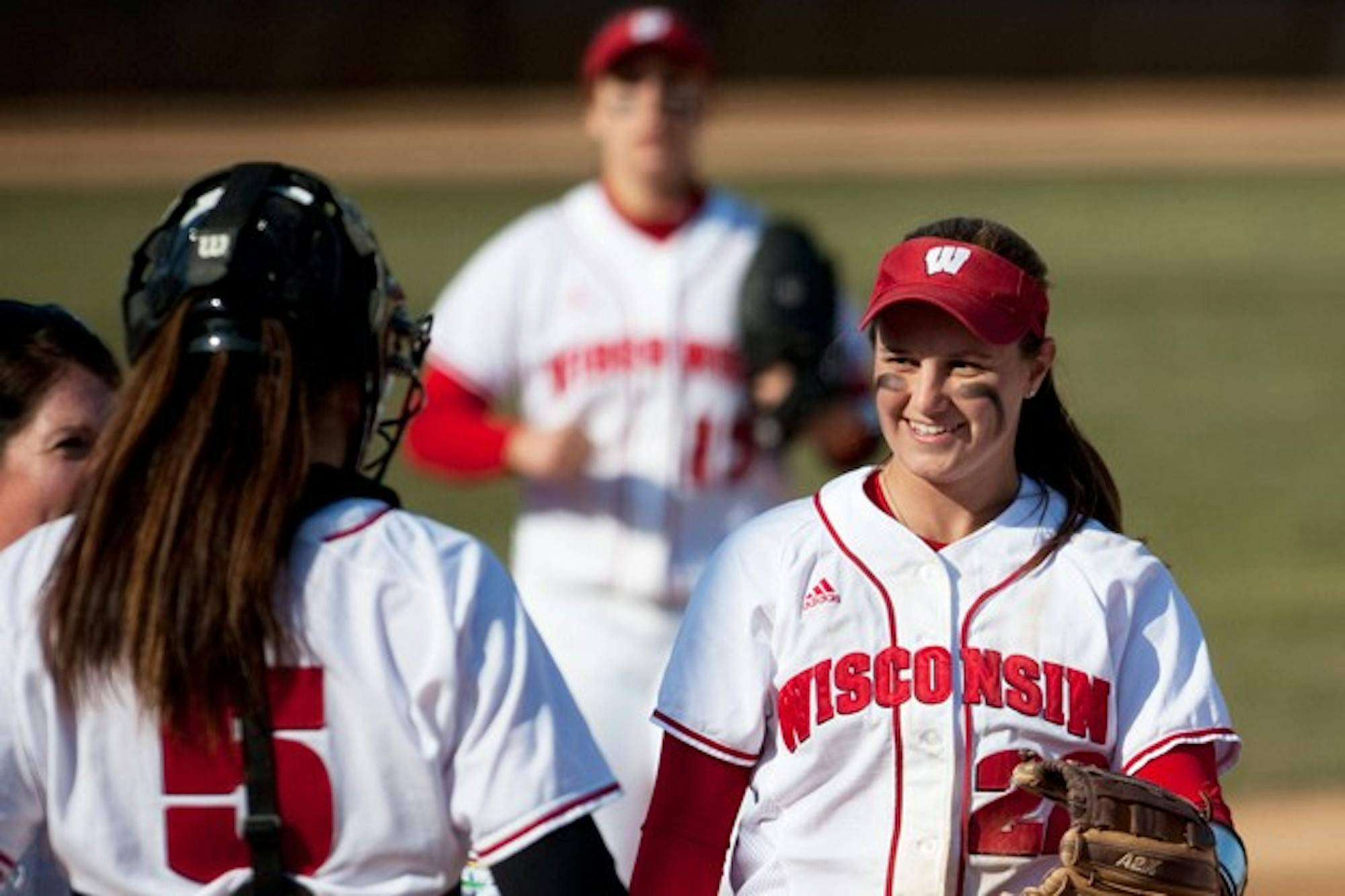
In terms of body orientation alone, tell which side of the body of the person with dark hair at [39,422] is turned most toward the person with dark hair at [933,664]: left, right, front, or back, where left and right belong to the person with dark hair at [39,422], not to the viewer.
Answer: front

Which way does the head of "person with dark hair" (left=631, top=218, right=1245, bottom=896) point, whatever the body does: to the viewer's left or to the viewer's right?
to the viewer's left

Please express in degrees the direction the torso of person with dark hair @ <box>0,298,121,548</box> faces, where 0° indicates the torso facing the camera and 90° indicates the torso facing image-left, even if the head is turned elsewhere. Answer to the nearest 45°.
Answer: approximately 315°

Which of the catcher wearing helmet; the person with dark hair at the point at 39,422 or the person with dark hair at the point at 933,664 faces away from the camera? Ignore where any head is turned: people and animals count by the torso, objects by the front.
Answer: the catcher wearing helmet

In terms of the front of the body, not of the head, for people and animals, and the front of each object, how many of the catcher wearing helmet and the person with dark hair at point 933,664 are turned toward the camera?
1

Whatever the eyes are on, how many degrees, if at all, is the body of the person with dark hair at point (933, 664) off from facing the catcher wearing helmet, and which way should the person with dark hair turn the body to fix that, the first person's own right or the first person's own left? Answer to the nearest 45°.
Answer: approximately 45° to the first person's own right

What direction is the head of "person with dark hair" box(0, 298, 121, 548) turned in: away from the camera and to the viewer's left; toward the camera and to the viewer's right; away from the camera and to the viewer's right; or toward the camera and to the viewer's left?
toward the camera and to the viewer's right

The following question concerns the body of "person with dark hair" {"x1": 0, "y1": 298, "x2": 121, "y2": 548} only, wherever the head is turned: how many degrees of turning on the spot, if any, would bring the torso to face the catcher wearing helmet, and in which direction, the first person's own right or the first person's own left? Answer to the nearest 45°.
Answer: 0° — they already face them

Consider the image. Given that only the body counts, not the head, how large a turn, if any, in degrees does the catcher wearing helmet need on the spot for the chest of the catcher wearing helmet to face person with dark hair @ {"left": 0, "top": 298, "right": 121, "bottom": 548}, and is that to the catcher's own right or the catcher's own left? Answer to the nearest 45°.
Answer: approximately 45° to the catcher's own left

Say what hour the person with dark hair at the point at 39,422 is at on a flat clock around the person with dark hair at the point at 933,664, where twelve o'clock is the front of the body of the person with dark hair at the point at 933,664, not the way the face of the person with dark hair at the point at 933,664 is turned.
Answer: the person with dark hair at the point at 39,422 is roughly at 3 o'clock from the person with dark hair at the point at 933,664.

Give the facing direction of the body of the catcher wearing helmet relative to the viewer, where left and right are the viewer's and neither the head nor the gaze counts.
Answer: facing away from the viewer

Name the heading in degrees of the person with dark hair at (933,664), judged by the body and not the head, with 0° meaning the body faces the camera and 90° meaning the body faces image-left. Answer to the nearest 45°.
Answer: approximately 0°

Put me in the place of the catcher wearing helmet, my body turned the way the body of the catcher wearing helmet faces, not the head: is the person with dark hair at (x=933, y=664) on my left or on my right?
on my right
